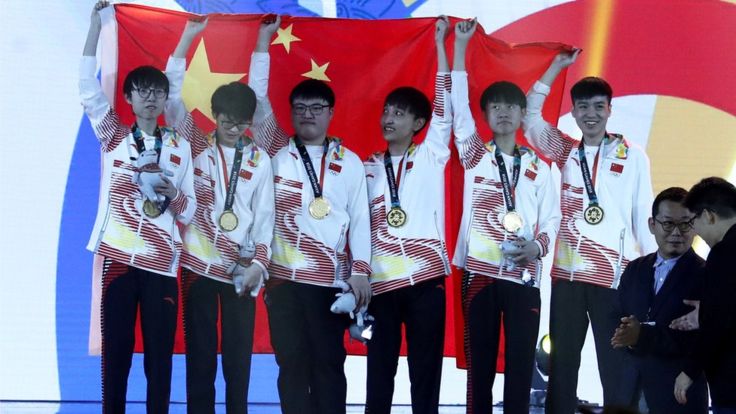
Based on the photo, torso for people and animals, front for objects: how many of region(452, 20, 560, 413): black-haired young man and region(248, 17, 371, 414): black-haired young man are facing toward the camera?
2

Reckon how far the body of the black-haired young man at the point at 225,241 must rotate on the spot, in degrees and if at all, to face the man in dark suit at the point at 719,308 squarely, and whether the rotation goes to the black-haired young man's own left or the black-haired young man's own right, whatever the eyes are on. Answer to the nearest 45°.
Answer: approximately 45° to the black-haired young man's own left

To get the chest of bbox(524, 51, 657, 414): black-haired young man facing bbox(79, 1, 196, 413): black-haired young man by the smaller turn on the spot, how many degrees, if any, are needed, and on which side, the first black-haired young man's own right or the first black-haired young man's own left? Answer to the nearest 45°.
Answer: approximately 45° to the first black-haired young man's own right

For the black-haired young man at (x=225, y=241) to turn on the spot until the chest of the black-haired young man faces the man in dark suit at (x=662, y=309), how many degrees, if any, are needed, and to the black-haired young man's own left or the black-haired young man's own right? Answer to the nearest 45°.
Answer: approximately 45° to the black-haired young man's own left

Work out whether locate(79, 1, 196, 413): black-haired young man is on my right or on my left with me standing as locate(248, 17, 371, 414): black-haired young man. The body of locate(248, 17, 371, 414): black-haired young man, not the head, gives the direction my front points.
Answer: on my right
